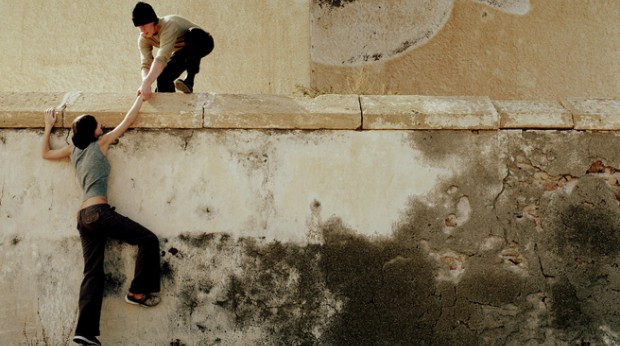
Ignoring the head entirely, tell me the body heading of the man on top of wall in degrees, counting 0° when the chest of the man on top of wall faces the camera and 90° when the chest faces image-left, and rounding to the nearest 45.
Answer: approximately 45°
